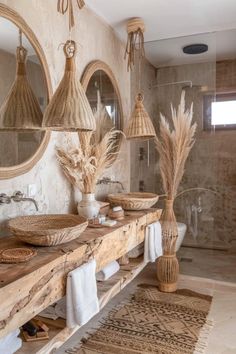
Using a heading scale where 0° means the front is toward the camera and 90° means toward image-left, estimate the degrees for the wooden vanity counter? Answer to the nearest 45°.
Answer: approximately 315°

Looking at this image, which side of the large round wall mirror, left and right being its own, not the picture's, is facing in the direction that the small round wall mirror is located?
left

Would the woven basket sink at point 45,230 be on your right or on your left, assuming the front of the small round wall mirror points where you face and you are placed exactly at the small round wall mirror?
on your right

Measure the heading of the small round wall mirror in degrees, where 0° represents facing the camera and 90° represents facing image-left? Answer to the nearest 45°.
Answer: approximately 315°

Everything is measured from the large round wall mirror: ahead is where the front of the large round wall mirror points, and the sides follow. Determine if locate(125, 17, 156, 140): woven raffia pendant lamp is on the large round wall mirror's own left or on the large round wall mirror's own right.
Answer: on the large round wall mirror's own left

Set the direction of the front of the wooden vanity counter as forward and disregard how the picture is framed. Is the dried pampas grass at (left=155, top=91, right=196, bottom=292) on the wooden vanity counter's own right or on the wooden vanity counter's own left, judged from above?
on the wooden vanity counter's own left

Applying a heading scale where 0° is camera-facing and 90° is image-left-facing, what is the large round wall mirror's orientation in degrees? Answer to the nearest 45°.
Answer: approximately 315°
